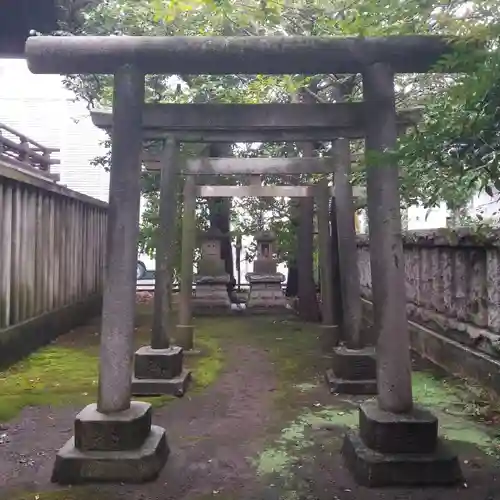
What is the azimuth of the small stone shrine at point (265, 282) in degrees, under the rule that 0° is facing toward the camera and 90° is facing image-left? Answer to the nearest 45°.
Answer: approximately 0°

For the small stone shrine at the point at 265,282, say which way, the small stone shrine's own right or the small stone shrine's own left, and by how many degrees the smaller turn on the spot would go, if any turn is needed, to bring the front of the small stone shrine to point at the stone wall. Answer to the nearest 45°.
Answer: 0° — it already faces it

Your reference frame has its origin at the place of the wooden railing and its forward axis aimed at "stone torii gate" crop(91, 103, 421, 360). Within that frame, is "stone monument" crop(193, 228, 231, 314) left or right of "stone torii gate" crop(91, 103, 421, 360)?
left

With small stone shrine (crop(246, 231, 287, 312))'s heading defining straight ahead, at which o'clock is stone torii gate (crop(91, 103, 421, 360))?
The stone torii gate is roughly at 12 o'clock from the small stone shrine.

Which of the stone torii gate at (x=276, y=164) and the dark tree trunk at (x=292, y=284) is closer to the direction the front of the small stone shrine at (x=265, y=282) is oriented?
the stone torii gate

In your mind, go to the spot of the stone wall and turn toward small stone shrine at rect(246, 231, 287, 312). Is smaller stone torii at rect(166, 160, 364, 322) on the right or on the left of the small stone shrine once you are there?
left

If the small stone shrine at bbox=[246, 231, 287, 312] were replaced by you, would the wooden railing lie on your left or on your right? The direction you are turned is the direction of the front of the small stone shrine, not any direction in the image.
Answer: on your right
